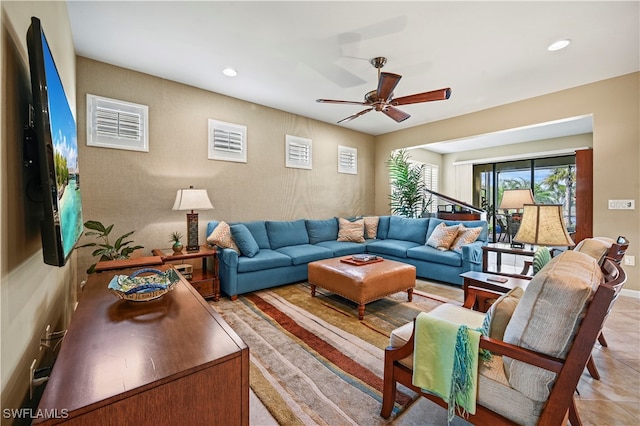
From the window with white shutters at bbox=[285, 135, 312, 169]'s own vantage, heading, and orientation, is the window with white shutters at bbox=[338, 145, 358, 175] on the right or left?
on its left

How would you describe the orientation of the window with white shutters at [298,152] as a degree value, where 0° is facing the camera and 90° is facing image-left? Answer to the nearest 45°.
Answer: approximately 315°

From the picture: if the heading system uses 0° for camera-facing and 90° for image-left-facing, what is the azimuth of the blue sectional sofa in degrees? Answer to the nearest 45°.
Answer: approximately 0°

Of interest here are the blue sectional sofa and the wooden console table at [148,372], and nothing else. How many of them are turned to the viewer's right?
1

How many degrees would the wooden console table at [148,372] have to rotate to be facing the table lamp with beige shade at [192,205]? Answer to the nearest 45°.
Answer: approximately 90° to its left

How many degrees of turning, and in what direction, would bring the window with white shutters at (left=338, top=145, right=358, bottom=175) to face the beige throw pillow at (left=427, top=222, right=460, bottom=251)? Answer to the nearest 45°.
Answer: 0° — it already faces it

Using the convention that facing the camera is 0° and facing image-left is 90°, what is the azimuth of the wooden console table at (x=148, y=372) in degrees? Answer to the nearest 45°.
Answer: approximately 270°

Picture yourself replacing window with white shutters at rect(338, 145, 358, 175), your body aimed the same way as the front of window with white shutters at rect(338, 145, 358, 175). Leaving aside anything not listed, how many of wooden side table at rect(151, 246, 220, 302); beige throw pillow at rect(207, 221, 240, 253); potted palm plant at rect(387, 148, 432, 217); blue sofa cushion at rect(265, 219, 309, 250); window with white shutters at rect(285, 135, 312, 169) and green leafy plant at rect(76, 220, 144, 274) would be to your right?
5

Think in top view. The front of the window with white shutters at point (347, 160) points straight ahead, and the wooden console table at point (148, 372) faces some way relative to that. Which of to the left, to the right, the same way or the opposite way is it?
to the left
